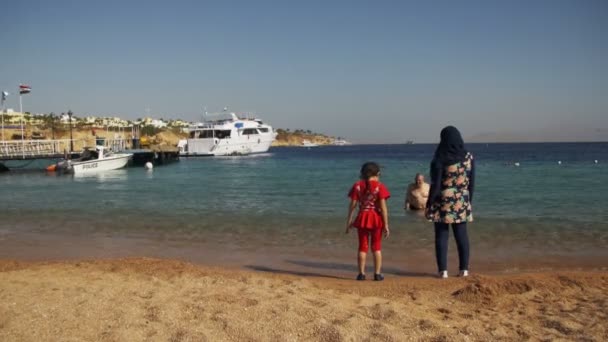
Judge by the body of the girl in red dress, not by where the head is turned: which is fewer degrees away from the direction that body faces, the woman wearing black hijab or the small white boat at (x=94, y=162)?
the small white boat

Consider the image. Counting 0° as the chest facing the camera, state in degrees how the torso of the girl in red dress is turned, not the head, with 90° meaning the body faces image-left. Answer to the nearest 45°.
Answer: approximately 180°

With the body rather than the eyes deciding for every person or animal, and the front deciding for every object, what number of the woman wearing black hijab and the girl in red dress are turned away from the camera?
2

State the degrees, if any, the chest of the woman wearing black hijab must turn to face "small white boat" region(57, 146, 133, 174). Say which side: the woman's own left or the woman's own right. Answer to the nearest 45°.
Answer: approximately 45° to the woman's own left

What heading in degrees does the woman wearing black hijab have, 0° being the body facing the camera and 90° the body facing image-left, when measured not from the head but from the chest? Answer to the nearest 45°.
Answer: approximately 180°

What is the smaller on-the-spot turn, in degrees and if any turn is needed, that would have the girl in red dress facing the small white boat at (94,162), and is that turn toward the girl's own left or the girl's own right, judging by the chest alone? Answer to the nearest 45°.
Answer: approximately 45° to the girl's own left

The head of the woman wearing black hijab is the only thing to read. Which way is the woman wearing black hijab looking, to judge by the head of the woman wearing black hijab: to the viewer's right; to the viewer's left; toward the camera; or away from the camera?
away from the camera

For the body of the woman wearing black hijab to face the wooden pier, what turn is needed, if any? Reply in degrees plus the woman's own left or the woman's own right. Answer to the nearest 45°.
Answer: approximately 45° to the woman's own left

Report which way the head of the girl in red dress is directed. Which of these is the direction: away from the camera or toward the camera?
away from the camera

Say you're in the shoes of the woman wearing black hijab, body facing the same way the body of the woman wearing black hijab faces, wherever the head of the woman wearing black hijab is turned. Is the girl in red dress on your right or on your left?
on your left

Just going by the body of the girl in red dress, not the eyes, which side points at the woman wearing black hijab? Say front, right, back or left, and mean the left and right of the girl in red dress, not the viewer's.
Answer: right
